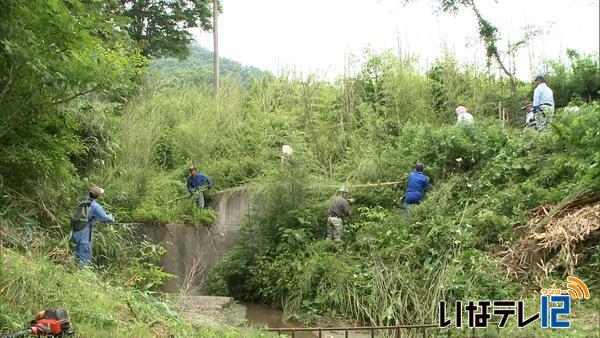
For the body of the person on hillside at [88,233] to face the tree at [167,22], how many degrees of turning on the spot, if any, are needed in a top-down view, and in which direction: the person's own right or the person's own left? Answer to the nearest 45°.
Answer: approximately 90° to the person's own left

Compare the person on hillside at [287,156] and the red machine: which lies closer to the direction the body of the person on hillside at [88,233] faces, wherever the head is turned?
the person on hillside

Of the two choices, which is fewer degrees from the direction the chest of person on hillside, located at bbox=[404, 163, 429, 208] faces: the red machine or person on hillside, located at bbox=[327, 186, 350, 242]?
the person on hillside

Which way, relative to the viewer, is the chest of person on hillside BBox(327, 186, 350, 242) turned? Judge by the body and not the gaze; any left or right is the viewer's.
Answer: facing away from the viewer and to the right of the viewer

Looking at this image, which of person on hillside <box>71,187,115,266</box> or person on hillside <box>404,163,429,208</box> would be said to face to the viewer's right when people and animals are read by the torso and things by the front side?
person on hillside <box>71,187,115,266</box>

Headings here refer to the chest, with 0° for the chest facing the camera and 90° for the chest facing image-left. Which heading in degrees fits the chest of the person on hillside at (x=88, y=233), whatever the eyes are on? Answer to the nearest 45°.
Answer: approximately 270°

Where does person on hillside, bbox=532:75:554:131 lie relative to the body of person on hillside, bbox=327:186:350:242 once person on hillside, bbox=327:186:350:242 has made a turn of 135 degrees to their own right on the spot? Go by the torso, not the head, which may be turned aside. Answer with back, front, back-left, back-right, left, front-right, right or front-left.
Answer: left

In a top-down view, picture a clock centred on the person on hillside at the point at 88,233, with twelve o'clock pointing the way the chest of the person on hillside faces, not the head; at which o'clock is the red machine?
The red machine is roughly at 3 o'clock from the person on hillside.
